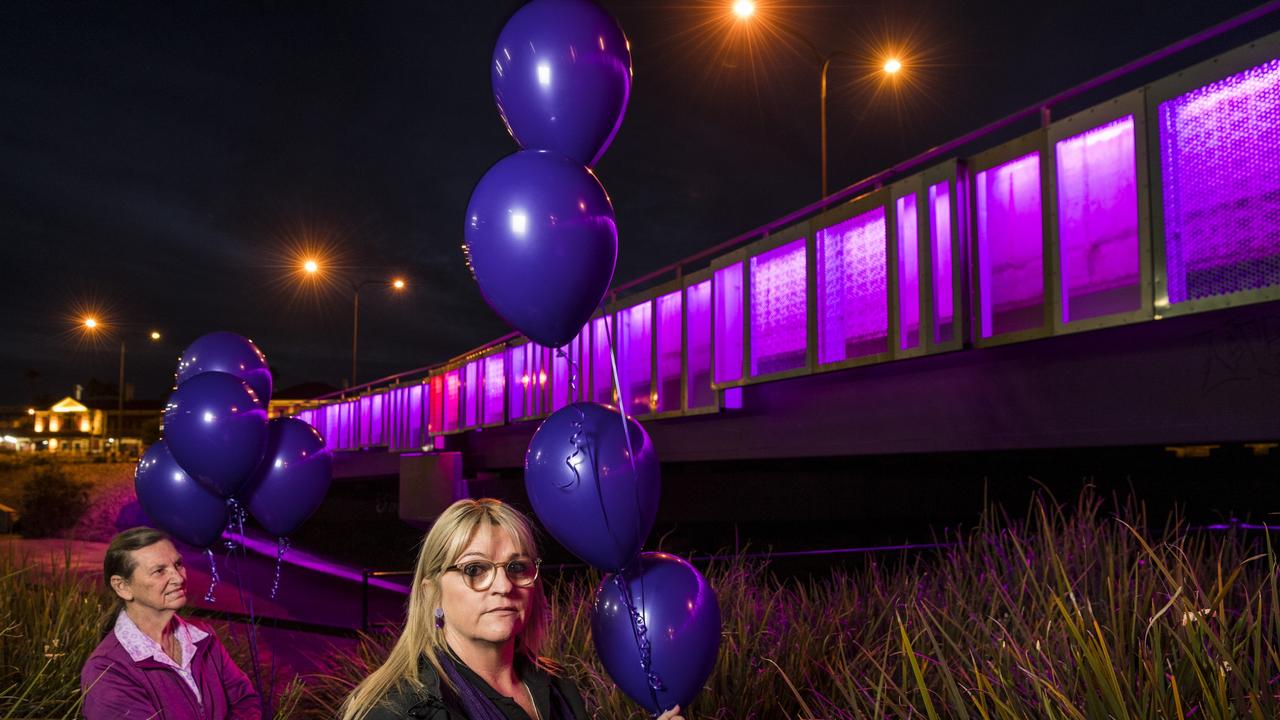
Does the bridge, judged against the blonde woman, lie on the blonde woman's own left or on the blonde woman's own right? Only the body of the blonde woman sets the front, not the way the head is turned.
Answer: on the blonde woman's own left

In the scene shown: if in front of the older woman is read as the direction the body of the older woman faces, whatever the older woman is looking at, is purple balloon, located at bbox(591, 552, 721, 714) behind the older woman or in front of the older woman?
in front

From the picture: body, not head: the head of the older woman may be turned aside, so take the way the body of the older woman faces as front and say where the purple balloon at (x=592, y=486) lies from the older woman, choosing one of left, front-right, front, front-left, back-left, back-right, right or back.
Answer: front

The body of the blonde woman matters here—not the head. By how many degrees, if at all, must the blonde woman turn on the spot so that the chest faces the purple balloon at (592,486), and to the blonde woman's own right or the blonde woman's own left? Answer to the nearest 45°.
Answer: approximately 90° to the blonde woman's own left

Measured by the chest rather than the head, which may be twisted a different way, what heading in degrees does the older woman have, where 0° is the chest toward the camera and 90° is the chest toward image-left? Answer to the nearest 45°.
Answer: approximately 315°

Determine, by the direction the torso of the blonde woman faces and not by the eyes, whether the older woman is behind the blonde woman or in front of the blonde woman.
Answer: behind

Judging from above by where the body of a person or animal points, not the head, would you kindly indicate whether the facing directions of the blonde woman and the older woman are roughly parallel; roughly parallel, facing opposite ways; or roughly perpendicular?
roughly parallel

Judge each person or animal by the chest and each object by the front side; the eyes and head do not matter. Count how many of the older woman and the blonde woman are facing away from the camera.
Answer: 0
